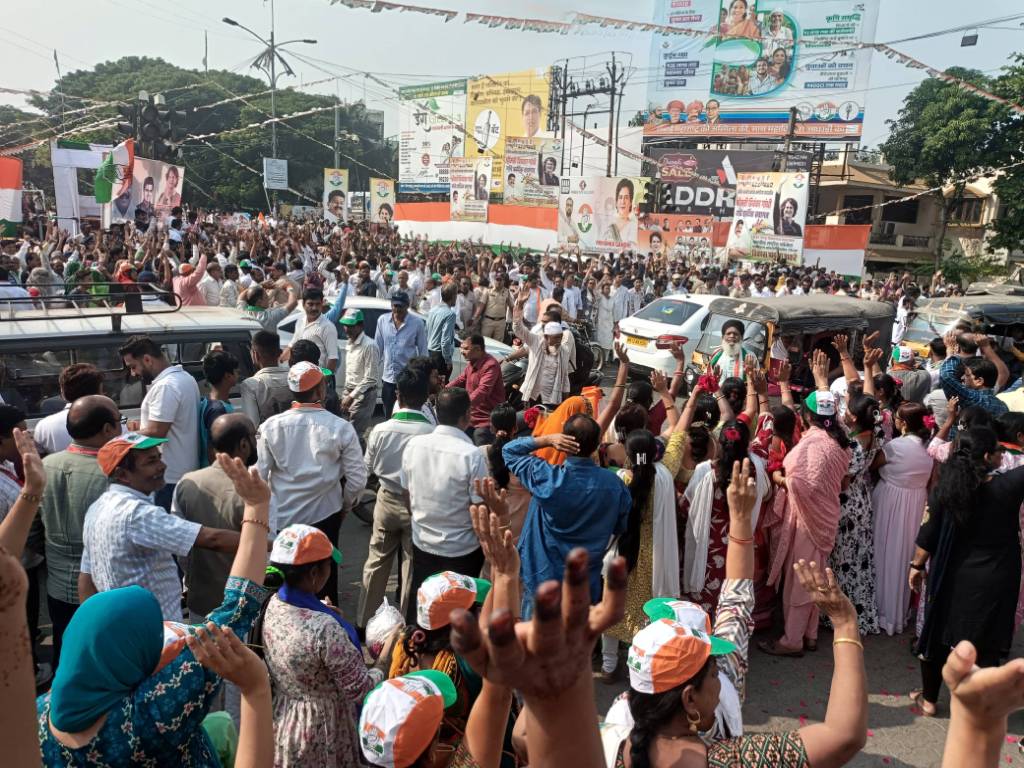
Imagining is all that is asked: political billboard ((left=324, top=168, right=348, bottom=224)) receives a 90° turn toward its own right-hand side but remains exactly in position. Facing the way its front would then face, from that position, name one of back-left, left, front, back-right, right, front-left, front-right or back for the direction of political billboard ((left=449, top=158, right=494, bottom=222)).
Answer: back-right

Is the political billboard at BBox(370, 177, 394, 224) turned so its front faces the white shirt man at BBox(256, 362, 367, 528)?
yes

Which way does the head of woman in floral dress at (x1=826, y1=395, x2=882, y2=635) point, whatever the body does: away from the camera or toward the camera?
away from the camera

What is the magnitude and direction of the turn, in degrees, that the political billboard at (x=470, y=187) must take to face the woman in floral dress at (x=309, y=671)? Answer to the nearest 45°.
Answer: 0° — it already faces them

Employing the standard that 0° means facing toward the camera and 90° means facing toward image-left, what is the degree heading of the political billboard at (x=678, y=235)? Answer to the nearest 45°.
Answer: approximately 0°

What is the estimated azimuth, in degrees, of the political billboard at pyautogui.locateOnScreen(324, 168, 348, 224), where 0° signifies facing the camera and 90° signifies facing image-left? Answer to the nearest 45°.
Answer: approximately 0°

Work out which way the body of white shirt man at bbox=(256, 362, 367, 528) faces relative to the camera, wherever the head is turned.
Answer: away from the camera

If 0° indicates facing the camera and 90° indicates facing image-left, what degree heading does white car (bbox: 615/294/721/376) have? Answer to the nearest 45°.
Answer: approximately 225°
